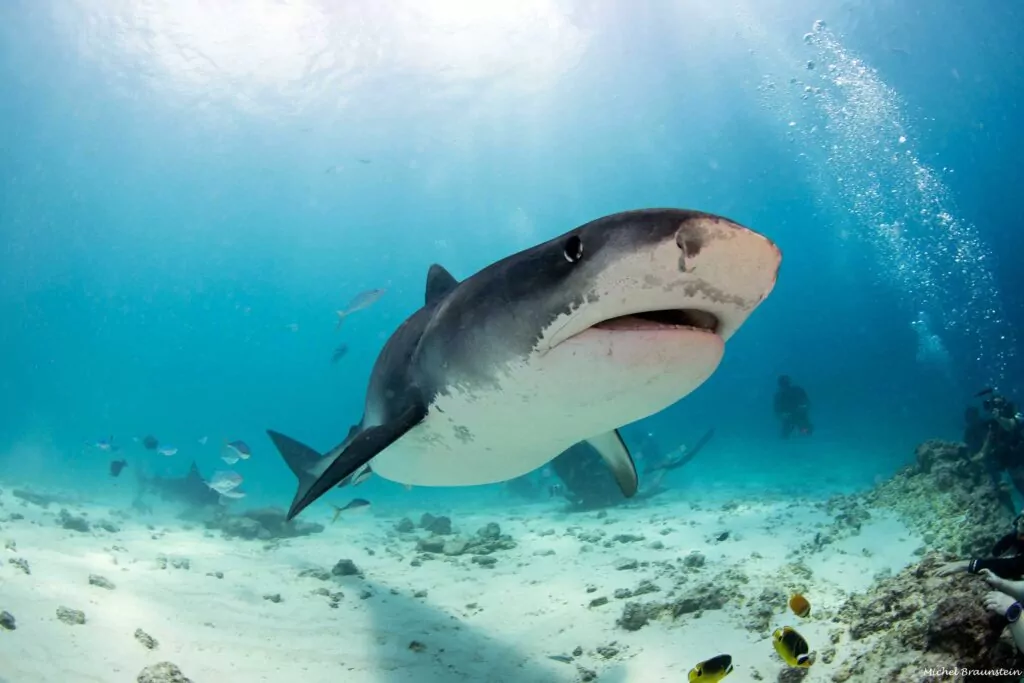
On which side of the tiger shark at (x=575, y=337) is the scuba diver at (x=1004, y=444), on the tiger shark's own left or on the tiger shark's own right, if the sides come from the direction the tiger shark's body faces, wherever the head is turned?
on the tiger shark's own left

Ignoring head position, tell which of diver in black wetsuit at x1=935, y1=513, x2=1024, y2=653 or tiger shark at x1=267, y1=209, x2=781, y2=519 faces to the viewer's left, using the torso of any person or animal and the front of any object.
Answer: the diver in black wetsuit

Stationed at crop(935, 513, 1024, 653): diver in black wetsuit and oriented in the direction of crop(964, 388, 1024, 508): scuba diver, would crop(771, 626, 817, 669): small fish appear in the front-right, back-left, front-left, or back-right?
back-left

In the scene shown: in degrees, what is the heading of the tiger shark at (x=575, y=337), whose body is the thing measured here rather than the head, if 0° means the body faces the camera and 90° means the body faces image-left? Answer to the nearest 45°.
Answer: approximately 315°

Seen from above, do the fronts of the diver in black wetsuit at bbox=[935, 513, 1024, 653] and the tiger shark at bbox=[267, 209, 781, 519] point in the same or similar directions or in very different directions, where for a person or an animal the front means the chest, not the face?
very different directions

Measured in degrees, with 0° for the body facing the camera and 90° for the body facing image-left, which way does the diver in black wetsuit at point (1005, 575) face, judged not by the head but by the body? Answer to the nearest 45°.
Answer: approximately 90°

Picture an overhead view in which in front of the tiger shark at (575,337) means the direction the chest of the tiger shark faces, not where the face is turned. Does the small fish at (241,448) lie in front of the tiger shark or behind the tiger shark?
behind

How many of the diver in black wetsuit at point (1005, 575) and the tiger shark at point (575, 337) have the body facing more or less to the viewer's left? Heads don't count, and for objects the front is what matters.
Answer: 1

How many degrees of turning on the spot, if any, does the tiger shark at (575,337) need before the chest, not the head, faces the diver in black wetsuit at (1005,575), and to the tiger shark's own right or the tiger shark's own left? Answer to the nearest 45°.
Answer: approximately 90° to the tiger shark's own left
